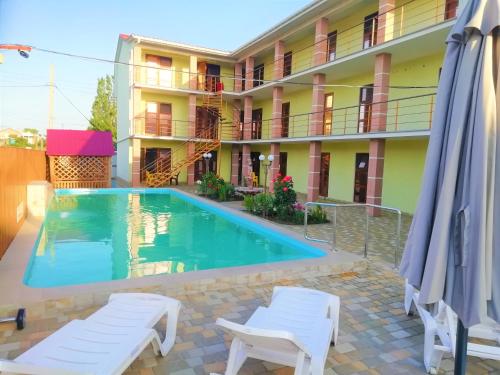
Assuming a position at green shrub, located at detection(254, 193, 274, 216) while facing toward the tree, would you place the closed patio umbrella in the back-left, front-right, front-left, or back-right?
back-left

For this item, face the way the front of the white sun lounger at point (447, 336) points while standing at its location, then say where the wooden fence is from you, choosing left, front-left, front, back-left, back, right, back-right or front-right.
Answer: back

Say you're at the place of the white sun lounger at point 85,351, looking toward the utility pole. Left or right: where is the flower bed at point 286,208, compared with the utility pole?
right
